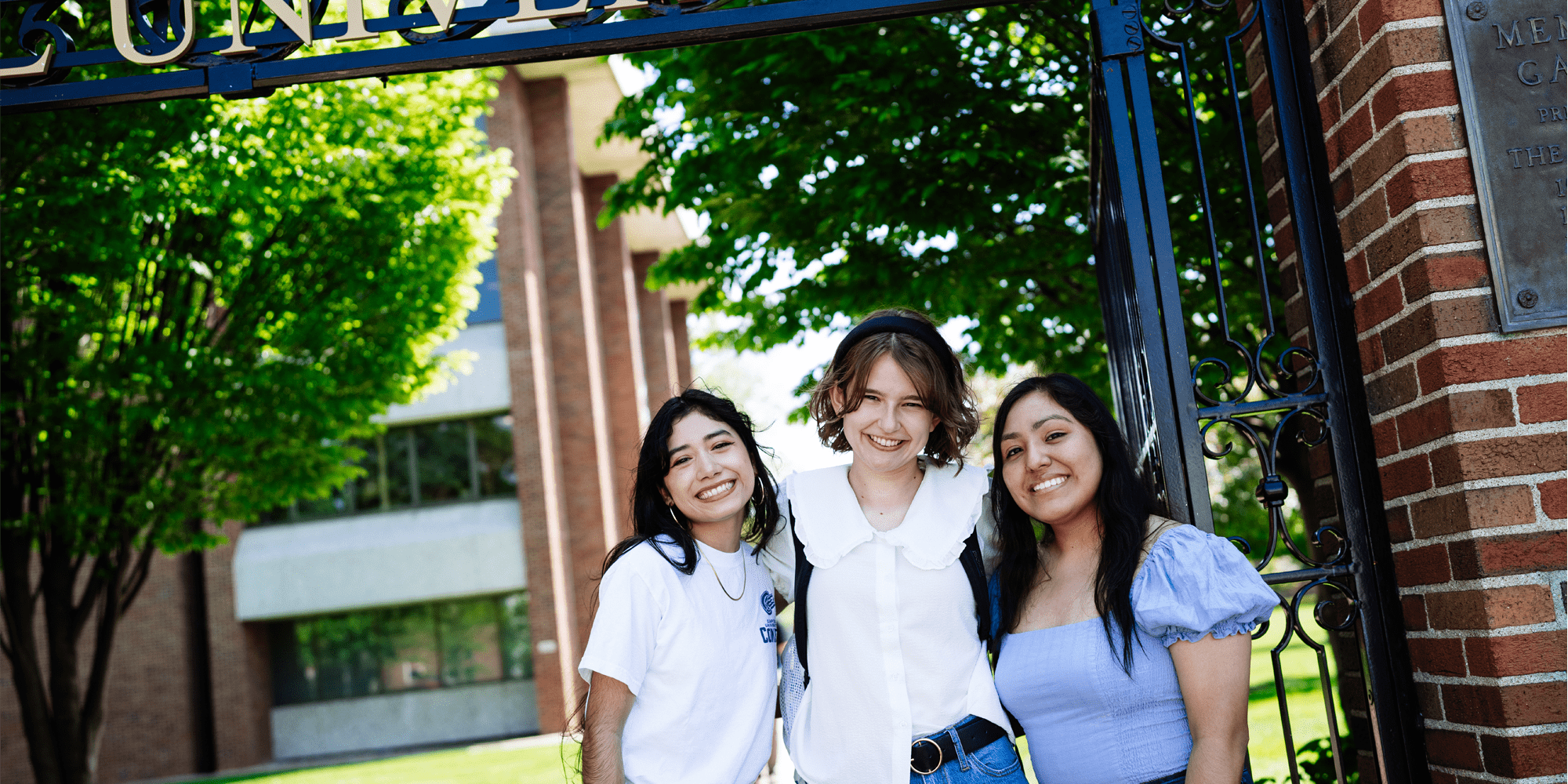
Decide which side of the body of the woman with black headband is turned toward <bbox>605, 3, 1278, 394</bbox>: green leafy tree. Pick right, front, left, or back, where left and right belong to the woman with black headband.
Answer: back

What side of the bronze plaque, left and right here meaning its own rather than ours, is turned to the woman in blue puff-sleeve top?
right

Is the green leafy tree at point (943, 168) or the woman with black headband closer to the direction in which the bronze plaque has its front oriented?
the woman with black headband

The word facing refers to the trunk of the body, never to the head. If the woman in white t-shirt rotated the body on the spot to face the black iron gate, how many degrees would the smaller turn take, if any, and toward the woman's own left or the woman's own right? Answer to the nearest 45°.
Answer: approximately 45° to the woman's own left

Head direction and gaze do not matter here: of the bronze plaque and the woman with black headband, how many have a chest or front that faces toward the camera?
2

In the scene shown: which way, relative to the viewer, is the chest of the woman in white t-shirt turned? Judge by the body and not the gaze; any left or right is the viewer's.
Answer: facing the viewer and to the right of the viewer

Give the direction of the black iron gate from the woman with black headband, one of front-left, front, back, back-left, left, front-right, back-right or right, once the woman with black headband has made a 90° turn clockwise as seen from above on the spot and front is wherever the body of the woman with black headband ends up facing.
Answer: back

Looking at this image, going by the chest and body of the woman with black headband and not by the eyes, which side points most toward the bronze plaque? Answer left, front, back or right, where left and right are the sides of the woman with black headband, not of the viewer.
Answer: left
